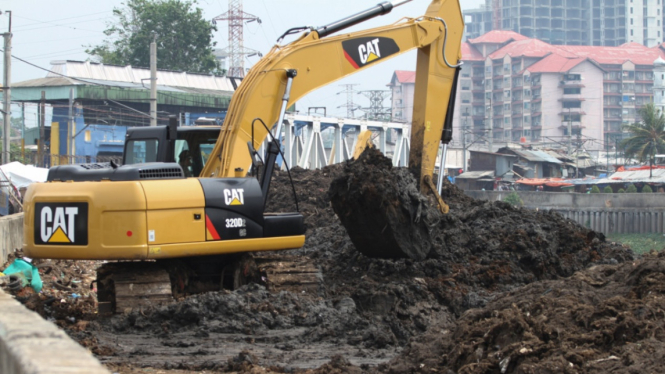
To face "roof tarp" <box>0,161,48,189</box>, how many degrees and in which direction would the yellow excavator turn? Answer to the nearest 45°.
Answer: approximately 135° to its left

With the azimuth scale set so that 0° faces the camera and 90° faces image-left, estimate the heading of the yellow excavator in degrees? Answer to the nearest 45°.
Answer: approximately 225°

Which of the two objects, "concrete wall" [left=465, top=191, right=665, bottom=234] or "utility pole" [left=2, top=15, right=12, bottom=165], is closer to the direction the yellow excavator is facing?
the concrete wall

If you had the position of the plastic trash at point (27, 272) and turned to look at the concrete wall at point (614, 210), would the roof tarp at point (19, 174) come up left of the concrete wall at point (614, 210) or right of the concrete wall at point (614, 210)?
left

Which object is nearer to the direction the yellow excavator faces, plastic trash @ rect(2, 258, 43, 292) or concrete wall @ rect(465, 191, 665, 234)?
the concrete wall

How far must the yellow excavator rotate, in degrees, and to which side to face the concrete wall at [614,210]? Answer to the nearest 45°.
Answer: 0° — it already faces it
